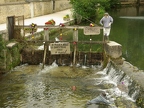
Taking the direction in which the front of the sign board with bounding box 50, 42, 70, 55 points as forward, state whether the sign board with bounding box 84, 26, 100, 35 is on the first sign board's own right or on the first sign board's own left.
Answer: on the first sign board's own left

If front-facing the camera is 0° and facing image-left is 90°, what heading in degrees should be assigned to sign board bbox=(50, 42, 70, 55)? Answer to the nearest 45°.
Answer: approximately 0°

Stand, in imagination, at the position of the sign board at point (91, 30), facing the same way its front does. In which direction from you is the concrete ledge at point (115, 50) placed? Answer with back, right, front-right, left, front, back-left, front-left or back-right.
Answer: front-left

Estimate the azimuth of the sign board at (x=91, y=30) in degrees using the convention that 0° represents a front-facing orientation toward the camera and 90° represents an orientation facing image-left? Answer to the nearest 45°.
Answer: approximately 0°

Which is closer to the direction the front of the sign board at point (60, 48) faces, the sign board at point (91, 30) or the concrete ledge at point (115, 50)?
the concrete ledge

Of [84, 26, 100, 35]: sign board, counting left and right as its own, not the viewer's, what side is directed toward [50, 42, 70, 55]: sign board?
right

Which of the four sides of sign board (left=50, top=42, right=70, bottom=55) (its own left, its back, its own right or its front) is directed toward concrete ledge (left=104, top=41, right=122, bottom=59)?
left

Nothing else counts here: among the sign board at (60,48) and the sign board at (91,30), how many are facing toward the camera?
2
